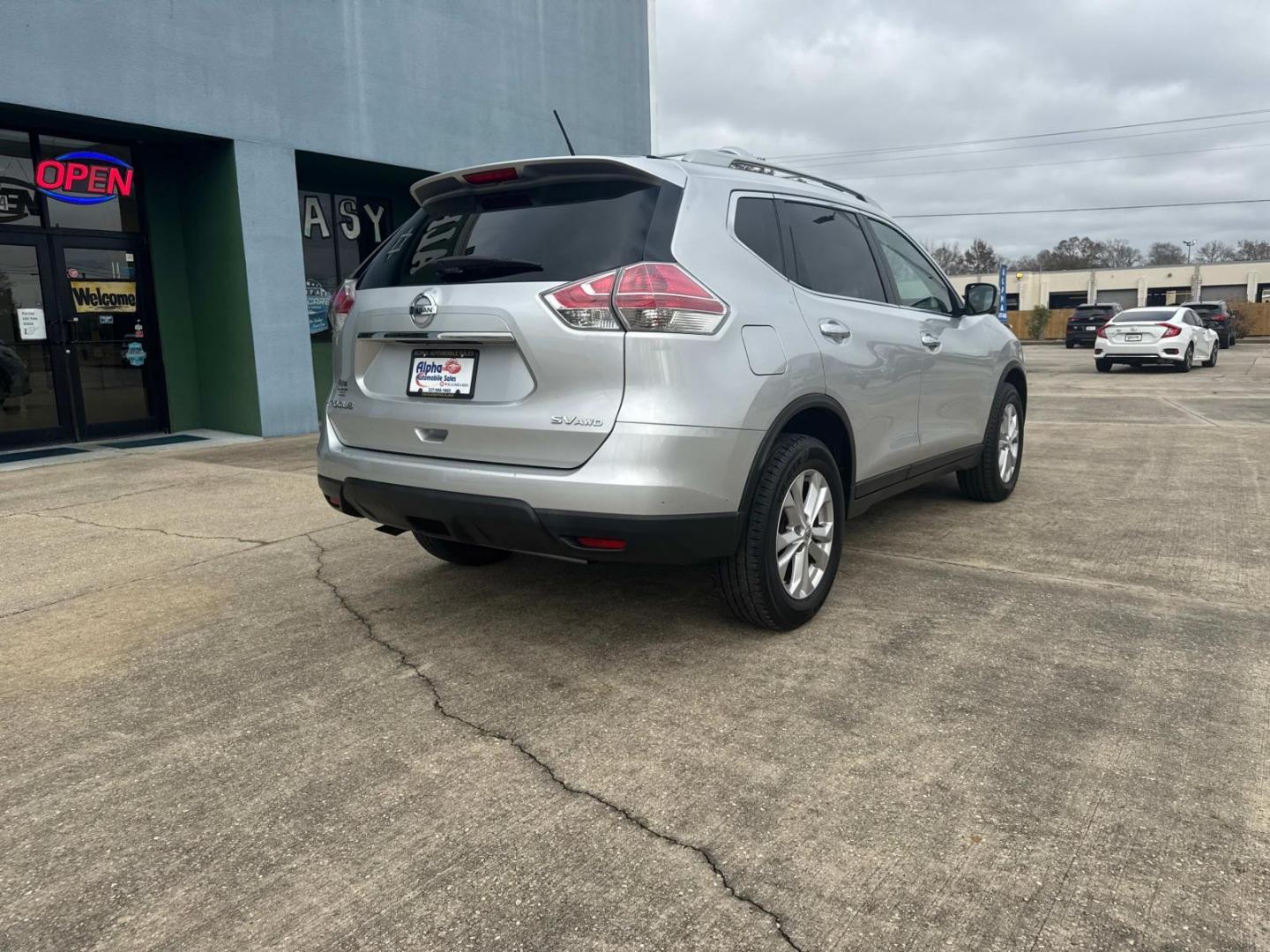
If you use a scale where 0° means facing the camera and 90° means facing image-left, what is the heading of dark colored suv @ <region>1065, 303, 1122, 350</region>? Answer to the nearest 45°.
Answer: approximately 180°

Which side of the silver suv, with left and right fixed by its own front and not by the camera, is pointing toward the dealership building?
left

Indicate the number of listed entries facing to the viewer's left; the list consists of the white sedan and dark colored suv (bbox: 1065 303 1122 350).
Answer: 0

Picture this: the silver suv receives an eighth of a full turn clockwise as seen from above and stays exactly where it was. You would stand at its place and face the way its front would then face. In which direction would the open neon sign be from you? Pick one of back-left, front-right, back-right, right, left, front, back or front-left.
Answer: back-left

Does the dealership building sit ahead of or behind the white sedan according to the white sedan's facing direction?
behind

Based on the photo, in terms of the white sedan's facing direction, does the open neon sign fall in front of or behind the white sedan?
behind

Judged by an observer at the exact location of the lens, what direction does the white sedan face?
facing away from the viewer and to the right of the viewer

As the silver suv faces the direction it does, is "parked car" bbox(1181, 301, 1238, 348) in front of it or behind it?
in front

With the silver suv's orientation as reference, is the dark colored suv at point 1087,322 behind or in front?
in front

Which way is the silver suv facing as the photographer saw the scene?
facing away from the viewer and to the right of the viewer

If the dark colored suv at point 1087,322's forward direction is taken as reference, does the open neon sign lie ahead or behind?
behind
